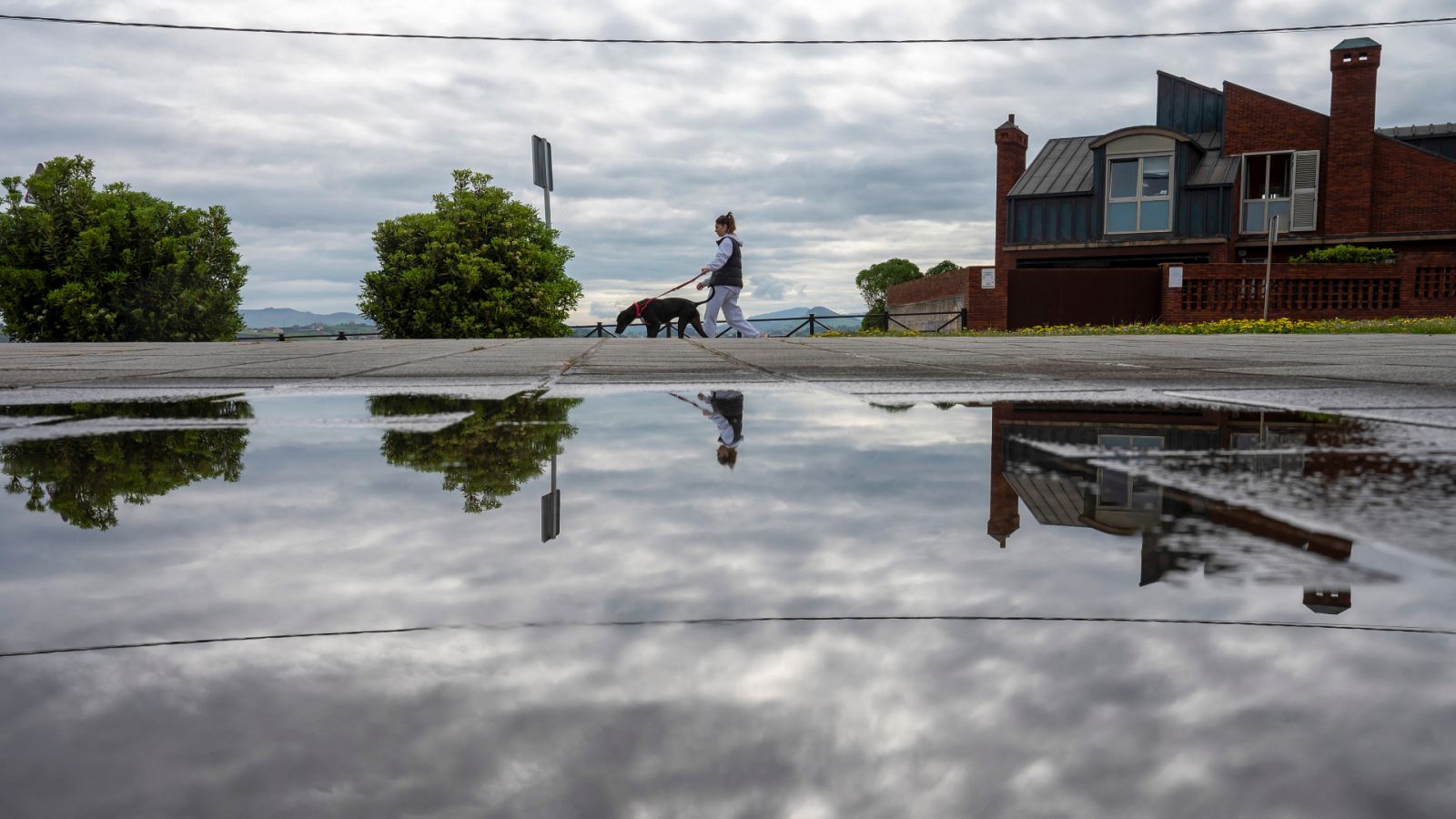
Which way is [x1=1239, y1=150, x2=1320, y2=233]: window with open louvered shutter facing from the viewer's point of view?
toward the camera

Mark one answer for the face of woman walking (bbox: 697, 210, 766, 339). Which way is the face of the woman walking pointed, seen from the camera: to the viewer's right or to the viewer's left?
to the viewer's left

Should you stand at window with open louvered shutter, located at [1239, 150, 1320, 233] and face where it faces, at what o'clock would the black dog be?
The black dog is roughly at 1 o'clock from the window with open louvered shutter.

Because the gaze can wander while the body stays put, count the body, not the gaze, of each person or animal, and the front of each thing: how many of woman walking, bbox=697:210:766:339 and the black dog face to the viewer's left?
2

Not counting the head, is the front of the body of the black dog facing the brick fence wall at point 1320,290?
no

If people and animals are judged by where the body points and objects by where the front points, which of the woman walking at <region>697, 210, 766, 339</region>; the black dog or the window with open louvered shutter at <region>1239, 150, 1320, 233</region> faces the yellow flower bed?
the window with open louvered shutter

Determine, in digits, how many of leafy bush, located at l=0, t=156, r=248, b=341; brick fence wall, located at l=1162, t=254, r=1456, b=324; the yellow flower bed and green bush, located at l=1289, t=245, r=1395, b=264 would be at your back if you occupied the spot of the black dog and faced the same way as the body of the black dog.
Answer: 3

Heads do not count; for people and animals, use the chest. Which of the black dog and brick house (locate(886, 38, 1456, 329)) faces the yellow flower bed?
the brick house

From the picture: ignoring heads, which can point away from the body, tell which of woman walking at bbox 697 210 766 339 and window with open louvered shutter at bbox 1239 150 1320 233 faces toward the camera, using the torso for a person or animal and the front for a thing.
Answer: the window with open louvered shutter

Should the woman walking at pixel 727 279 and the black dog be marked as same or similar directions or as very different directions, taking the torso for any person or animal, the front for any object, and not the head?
same or similar directions

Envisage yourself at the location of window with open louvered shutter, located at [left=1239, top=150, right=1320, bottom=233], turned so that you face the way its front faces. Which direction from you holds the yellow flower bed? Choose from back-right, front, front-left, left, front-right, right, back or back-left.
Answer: front

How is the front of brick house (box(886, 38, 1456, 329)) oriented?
toward the camera

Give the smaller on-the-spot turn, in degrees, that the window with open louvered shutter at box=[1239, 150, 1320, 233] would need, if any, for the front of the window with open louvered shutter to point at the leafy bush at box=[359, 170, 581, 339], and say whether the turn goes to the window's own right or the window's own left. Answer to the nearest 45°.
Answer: approximately 45° to the window's own right

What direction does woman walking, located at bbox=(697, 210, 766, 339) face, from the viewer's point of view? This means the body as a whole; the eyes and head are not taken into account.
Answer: to the viewer's left

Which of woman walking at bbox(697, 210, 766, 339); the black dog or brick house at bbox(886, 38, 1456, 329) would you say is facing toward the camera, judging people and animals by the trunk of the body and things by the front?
the brick house

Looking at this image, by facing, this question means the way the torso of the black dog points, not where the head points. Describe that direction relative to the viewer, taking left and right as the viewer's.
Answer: facing to the left of the viewer

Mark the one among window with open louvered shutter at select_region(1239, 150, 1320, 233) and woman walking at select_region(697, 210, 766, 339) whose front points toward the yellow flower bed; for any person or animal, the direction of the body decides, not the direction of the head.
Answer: the window with open louvered shutter
